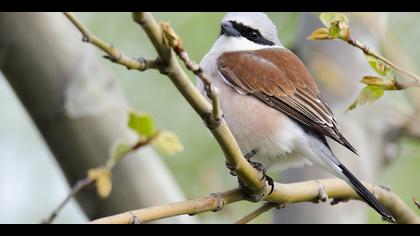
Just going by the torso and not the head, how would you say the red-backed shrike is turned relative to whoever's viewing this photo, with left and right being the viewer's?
facing to the left of the viewer

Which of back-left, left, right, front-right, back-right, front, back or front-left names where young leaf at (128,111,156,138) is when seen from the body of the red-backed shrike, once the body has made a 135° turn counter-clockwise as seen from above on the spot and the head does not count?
back

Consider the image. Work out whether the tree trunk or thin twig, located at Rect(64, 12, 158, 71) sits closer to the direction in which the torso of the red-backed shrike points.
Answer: the thin twig
